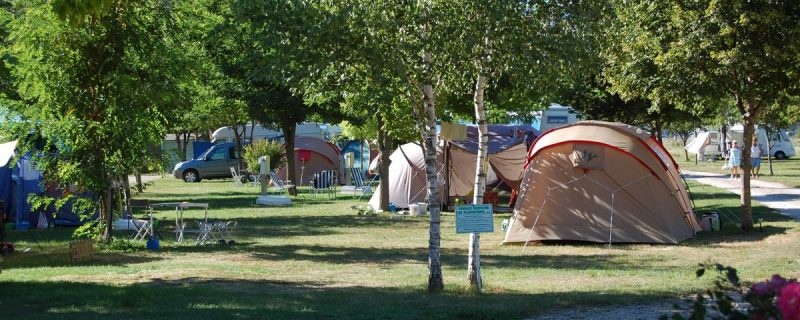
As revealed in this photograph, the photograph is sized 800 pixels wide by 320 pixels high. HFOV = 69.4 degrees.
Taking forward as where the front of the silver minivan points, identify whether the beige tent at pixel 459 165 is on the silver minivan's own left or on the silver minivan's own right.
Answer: on the silver minivan's own left

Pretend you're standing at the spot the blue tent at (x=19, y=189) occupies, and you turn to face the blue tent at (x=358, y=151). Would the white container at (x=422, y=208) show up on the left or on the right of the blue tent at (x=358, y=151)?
right

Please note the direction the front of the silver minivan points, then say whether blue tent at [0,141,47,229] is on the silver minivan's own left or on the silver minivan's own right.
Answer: on the silver minivan's own left

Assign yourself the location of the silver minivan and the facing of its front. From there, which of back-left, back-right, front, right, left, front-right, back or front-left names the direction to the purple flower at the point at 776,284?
left

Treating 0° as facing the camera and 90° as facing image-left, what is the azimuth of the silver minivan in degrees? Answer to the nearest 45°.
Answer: approximately 90°

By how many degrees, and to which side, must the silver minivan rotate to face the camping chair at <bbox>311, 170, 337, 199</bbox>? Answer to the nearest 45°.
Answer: approximately 135° to its left

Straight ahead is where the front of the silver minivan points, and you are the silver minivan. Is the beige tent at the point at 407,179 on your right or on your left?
on your left

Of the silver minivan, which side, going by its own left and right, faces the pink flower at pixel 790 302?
left

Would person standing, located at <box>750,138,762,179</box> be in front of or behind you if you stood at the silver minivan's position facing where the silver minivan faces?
behind

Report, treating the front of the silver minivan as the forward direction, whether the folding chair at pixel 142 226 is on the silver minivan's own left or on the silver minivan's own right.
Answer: on the silver minivan's own left

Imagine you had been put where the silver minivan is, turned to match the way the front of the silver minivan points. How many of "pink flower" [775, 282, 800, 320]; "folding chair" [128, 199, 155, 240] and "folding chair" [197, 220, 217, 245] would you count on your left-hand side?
3

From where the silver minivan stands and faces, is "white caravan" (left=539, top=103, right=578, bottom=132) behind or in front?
behind

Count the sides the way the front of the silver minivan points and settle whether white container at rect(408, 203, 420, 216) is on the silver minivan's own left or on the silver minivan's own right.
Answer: on the silver minivan's own left

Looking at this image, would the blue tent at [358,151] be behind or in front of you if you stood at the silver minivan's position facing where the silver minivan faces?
behind
